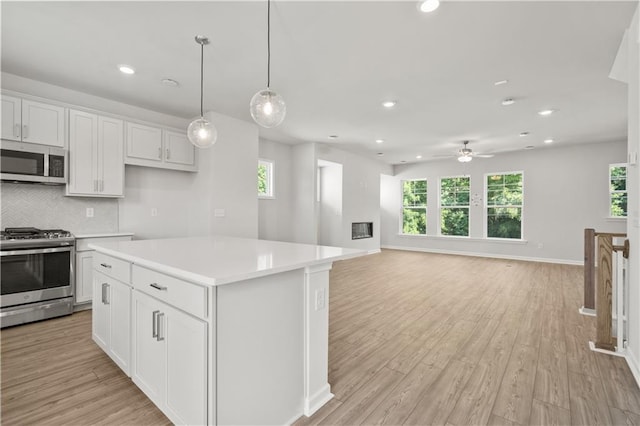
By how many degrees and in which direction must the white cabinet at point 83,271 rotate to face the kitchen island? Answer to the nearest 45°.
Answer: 0° — it already faces it

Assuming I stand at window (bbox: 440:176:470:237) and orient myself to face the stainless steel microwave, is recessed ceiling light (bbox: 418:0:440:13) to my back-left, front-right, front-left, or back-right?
front-left

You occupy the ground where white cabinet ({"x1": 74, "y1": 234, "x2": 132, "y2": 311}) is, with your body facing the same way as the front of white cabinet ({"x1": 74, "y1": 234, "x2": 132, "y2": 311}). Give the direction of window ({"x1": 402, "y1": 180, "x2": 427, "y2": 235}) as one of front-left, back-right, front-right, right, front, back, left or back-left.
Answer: left

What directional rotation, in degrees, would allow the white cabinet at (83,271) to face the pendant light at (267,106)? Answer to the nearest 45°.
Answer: approximately 45° to its left

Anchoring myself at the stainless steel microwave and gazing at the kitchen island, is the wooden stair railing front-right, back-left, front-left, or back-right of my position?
front-left

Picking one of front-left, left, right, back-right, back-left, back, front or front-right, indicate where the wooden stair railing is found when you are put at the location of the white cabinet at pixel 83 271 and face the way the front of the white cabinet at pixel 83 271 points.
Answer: front-left

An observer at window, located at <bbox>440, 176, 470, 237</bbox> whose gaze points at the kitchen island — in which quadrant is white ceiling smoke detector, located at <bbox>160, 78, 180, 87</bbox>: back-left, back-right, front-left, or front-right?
front-right

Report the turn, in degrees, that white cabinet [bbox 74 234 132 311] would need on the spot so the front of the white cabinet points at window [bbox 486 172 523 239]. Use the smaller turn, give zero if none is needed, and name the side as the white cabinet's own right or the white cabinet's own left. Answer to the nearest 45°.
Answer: approximately 90° to the white cabinet's own left
